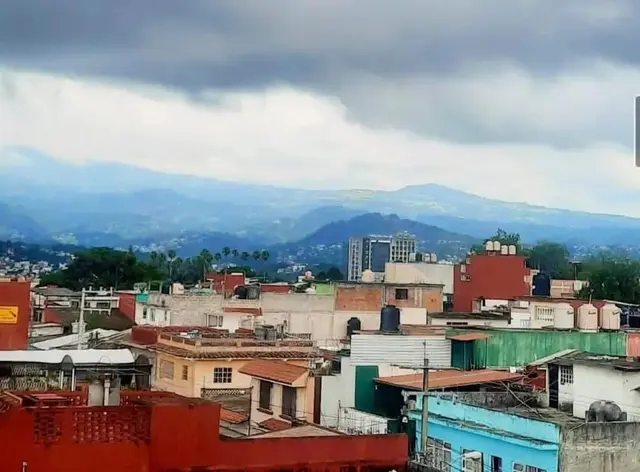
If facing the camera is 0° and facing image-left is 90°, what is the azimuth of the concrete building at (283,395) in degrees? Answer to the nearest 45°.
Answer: approximately 45°

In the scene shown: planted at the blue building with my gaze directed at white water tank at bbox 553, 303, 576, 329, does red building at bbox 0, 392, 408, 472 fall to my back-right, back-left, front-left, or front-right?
back-left

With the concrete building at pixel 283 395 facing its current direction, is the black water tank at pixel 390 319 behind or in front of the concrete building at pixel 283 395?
behind

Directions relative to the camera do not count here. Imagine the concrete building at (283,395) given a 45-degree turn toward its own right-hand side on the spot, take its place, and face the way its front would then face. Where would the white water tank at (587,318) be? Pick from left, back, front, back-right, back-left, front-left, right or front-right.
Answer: back-right

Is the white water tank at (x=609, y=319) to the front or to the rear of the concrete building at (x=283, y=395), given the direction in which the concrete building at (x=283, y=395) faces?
to the rear

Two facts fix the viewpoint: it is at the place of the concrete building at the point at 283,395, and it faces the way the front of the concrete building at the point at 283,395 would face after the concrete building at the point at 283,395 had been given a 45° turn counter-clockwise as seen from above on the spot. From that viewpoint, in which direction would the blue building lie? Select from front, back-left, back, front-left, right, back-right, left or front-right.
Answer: front-left

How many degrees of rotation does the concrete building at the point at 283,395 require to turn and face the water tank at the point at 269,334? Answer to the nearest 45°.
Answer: approximately 135° to its right

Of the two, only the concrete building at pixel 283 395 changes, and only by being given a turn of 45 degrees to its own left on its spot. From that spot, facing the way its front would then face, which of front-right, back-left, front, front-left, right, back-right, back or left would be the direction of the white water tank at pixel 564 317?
back-left

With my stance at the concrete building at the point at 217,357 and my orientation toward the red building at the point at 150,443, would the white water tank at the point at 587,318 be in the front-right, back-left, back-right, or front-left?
back-left

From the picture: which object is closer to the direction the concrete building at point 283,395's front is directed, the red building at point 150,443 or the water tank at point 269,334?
the red building
